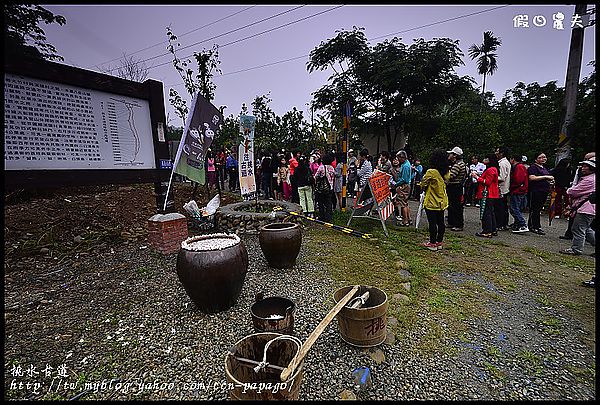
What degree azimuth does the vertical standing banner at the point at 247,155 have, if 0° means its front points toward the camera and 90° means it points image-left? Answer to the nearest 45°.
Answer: approximately 0°

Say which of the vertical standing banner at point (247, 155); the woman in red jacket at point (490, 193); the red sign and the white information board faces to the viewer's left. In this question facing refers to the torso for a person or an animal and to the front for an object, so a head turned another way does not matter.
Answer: the woman in red jacket

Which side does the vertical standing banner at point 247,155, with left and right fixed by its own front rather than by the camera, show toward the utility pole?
left

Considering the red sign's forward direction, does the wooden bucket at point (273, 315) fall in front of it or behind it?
in front

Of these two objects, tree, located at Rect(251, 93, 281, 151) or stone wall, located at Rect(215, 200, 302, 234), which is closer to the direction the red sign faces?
the stone wall

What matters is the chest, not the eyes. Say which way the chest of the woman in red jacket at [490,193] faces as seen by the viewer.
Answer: to the viewer's left

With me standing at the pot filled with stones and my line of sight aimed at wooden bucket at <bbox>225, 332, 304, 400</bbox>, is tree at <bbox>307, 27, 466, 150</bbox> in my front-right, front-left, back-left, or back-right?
back-left

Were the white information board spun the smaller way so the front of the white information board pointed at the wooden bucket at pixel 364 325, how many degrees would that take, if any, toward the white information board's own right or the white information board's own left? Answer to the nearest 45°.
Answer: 0° — it already faces it

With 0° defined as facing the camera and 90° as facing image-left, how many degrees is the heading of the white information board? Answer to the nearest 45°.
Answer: approximately 315°

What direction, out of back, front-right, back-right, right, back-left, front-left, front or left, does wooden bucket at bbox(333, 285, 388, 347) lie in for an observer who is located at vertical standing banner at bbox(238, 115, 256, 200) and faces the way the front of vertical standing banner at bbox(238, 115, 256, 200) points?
front

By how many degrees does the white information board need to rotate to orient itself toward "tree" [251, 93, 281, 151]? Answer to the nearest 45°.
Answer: approximately 90° to its left
